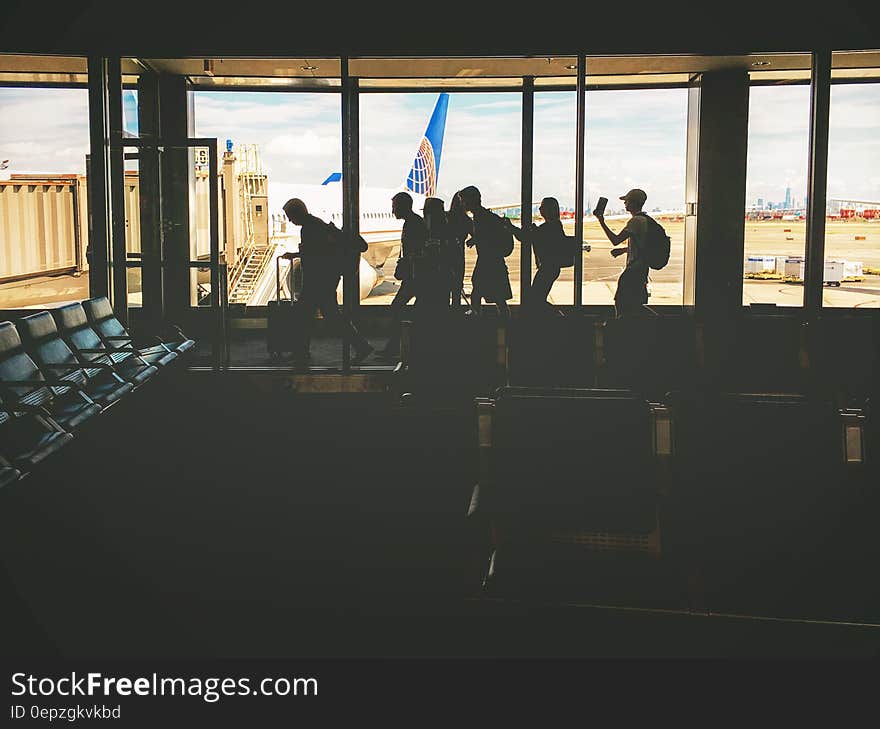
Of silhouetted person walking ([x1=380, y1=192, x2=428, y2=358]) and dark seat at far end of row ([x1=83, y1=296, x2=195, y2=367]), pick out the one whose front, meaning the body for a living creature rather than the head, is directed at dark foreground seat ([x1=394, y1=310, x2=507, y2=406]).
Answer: dark seat at far end of row ([x1=83, y1=296, x2=195, y2=367])

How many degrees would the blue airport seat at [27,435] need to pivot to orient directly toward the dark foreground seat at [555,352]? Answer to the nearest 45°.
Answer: approximately 45° to its left

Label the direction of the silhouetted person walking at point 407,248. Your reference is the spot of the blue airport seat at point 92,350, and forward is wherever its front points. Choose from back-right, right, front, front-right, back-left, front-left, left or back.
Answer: left

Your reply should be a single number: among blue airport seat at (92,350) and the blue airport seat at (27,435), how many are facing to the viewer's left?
0

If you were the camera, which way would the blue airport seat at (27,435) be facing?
facing the viewer and to the right of the viewer

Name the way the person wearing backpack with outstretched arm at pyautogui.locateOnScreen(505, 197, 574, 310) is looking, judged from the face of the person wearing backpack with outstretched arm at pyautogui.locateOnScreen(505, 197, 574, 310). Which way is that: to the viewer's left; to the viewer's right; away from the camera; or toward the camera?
to the viewer's left

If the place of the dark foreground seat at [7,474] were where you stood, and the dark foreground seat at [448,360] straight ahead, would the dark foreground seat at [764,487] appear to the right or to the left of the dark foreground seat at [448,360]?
right

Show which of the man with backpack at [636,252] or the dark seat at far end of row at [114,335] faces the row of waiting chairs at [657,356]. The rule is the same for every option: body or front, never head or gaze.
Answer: the dark seat at far end of row

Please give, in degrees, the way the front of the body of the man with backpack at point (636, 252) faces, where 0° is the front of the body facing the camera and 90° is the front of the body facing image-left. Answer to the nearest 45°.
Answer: approximately 90°

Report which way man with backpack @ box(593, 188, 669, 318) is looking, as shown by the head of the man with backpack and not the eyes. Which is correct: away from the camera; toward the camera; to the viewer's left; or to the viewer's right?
to the viewer's left

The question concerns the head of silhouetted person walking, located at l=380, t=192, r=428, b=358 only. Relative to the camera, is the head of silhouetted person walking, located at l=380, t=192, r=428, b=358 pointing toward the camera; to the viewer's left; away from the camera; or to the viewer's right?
to the viewer's left

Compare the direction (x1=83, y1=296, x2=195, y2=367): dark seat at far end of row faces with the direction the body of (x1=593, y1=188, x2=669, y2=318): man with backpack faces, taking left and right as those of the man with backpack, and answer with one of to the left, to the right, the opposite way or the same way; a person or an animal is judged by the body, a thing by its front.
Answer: the opposite way

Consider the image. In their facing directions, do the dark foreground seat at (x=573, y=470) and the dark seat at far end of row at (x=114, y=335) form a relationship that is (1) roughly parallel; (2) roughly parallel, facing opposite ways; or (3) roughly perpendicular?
roughly perpendicular

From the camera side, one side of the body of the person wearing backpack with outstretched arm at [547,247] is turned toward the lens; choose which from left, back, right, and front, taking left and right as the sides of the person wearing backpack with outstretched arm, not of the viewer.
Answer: left
